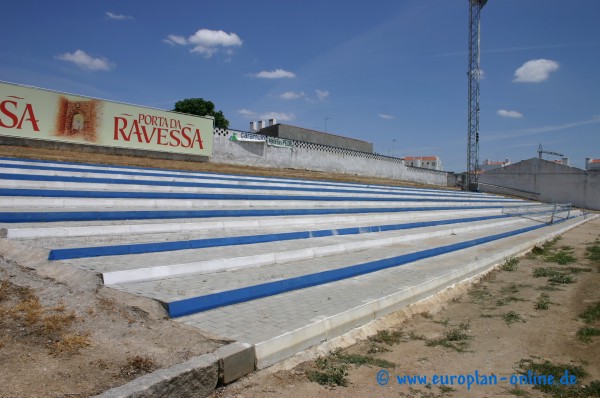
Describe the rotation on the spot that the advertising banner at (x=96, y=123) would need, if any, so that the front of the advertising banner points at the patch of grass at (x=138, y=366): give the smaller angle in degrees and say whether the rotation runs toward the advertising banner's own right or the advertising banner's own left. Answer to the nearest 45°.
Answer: approximately 45° to the advertising banner's own right

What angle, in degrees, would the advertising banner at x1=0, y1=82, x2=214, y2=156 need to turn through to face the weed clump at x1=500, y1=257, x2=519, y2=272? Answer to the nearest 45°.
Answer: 0° — it already faces it

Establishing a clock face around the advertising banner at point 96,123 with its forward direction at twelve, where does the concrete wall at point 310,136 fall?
The concrete wall is roughly at 9 o'clock from the advertising banner.

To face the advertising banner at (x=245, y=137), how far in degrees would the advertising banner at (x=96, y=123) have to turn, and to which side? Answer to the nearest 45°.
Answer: approximately 90° to its left

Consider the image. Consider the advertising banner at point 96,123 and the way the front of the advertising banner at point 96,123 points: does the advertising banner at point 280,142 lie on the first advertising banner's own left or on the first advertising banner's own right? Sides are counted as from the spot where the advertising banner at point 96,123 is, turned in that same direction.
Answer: on the first advertising banner's own left

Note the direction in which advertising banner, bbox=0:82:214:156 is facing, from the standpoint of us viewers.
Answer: facing the viewer and to the right of the viewer

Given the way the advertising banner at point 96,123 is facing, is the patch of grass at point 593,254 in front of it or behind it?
in front

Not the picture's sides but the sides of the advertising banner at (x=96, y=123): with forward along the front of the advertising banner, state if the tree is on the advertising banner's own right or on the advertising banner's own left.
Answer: on the advertising banner's own left

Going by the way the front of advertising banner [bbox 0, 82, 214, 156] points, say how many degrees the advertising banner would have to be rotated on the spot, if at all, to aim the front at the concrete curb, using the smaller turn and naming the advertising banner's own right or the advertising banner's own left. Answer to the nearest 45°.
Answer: approximately 45° to the advertising banner's own right

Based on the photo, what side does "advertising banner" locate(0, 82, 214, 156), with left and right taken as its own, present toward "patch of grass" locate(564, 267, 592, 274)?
front

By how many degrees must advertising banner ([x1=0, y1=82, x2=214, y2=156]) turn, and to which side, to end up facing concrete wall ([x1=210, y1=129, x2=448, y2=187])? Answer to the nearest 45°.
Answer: approximately 90° to its left

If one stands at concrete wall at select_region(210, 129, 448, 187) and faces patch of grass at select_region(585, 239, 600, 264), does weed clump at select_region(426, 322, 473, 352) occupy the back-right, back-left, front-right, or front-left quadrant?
front-right

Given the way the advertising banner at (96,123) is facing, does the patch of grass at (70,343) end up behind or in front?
in front

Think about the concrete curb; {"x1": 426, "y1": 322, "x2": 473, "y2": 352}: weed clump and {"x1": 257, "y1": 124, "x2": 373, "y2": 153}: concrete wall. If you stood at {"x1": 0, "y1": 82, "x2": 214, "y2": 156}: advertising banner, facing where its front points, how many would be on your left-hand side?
1
